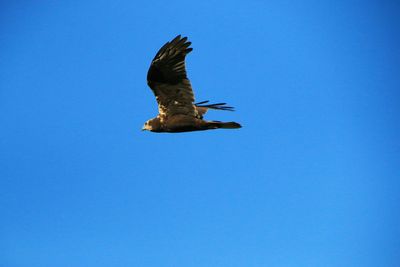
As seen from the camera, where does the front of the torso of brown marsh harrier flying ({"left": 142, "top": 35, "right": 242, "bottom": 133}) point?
to the viewer's left
